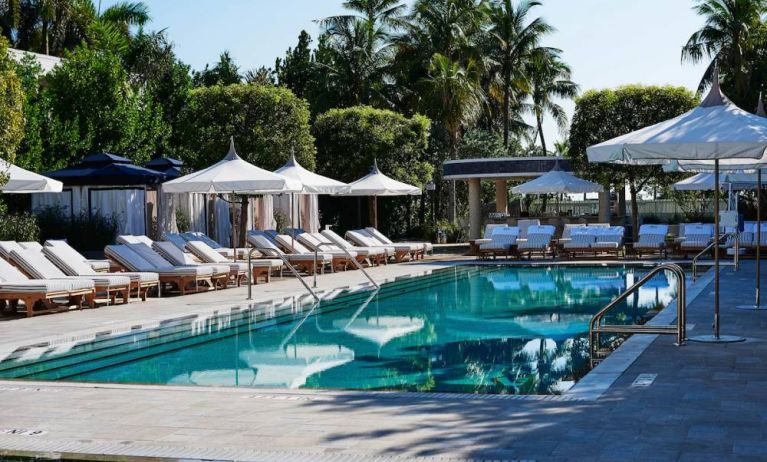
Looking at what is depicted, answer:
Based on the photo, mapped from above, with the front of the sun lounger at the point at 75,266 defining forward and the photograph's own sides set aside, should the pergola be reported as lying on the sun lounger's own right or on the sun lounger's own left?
on the sun lounger's own left

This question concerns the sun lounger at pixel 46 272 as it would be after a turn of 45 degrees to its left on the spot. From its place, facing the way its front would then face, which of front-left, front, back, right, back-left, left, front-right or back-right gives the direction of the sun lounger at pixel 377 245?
front-left

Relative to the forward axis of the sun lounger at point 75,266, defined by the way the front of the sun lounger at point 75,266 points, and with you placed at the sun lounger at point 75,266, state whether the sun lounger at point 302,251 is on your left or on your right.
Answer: on your left

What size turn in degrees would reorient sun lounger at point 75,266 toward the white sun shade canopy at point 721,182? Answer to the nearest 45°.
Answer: approximately 45° to its left

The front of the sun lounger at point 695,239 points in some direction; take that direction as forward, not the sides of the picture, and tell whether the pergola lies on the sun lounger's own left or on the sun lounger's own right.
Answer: on the sun lounger's own right

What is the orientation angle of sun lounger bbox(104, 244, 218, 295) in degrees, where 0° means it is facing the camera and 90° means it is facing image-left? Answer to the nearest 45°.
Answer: approximately 315°

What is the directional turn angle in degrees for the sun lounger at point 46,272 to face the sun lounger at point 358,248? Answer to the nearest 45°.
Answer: approximately 90° to its left

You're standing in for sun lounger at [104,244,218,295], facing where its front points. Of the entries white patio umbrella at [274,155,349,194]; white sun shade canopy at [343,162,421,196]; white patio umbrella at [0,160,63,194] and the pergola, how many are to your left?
3

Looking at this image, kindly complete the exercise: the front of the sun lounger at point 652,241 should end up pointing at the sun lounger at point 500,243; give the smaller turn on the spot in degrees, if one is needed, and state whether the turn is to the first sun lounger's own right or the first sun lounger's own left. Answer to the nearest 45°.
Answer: approximately 90° to the first sun lounger's own right
